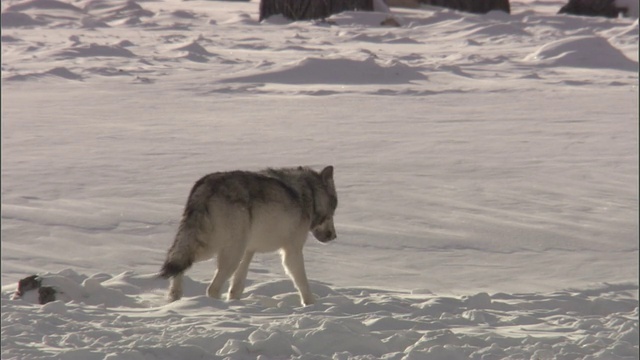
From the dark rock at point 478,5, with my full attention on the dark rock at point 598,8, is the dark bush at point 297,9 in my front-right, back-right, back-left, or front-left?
back-right

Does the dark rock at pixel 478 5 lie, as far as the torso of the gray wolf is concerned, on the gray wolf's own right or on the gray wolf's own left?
on the gray wolf's own left

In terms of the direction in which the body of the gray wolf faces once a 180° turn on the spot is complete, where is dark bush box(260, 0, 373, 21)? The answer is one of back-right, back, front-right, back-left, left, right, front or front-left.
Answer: right

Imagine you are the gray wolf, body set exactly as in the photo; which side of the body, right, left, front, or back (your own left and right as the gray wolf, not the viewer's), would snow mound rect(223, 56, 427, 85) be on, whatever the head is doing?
left

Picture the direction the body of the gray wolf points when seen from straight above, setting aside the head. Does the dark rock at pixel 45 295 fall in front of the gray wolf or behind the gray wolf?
behind

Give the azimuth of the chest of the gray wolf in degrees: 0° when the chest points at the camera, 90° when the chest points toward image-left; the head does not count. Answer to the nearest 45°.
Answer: approximately 270°

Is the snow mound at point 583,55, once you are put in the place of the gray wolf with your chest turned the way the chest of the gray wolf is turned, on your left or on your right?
on your left

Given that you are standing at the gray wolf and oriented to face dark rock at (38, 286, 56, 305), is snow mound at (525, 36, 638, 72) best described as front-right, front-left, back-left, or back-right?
back-right

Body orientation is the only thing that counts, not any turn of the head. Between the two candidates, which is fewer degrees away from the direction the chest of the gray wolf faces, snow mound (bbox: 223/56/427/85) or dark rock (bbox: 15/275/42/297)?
the snow mound

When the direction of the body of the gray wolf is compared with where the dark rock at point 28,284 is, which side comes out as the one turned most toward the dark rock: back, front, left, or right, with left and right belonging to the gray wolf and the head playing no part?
back
